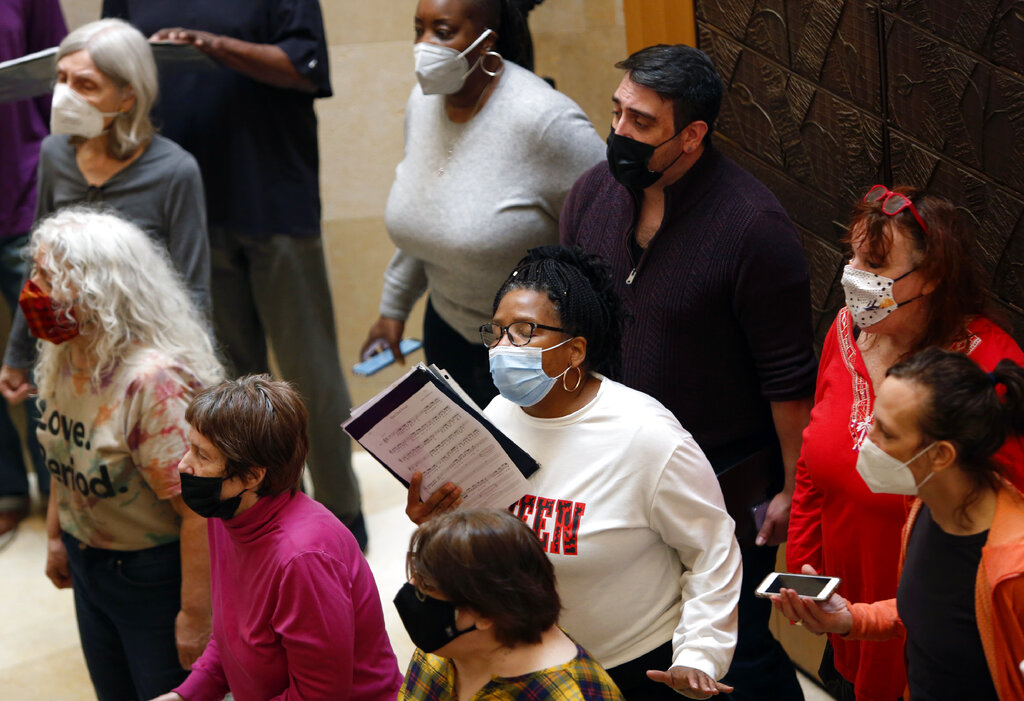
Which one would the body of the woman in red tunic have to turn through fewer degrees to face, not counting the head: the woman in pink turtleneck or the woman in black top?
the woman in pink turtleneck

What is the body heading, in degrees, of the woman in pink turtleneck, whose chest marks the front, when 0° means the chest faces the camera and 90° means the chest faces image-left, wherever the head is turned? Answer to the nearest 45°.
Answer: approximately 45°

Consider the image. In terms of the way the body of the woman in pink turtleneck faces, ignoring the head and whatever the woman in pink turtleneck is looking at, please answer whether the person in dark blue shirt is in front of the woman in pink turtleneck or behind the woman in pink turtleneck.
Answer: behind

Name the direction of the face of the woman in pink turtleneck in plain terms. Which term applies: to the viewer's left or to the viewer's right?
to the viewer's left

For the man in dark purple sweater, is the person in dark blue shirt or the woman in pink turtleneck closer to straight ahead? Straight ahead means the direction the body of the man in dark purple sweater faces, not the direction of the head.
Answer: the woman in pink turtleneck

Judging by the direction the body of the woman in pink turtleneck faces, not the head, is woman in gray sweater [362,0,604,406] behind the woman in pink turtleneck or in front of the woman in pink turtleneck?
behind

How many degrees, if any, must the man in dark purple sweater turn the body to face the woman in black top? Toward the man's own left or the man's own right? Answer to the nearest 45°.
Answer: approximately 90° to the man's own left

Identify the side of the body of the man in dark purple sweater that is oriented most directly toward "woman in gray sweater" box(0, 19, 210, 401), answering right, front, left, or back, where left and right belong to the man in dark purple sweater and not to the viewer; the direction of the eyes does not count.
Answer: right

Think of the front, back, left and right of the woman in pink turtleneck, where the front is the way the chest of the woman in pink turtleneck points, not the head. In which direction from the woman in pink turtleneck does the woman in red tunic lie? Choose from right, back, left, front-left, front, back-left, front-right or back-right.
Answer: back-left

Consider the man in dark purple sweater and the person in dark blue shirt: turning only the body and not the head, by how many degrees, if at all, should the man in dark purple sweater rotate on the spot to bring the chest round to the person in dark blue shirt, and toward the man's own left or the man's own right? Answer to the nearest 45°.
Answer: approximately 90° to the man's own right
